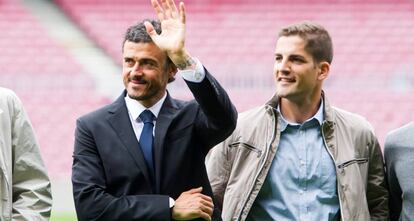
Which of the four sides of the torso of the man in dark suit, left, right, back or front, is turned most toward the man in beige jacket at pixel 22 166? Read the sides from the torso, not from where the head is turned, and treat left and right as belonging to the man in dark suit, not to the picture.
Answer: right

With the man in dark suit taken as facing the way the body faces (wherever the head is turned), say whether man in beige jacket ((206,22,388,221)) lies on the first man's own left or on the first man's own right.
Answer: on the first man's own left

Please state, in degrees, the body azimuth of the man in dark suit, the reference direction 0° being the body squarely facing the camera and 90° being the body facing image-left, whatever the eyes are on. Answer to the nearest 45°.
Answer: approximately 0°

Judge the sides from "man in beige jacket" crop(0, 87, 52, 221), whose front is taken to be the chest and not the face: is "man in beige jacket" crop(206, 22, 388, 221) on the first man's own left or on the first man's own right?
on the first man's own left

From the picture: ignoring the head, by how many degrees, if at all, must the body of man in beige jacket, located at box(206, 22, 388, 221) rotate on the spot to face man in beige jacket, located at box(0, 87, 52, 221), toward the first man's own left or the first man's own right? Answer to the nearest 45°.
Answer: approximately 90° to the first man's own right

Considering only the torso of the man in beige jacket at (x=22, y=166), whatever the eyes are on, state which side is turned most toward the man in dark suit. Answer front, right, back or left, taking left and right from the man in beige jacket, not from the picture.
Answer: left

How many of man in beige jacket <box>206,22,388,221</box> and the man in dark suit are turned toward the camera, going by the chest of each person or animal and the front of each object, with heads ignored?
2
